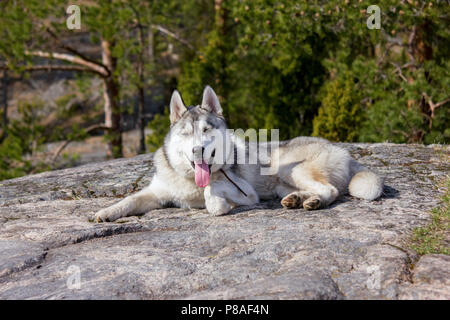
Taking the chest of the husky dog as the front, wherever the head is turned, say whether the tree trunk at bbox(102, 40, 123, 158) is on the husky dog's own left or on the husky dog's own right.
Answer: on the husky dog's own right

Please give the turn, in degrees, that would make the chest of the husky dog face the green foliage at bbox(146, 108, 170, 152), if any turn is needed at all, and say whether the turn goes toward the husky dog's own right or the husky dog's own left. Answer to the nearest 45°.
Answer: approximately 135° to the husky dog's own right

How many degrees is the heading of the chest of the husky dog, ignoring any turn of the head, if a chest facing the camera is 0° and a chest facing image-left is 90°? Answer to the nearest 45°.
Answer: approximately 45°
